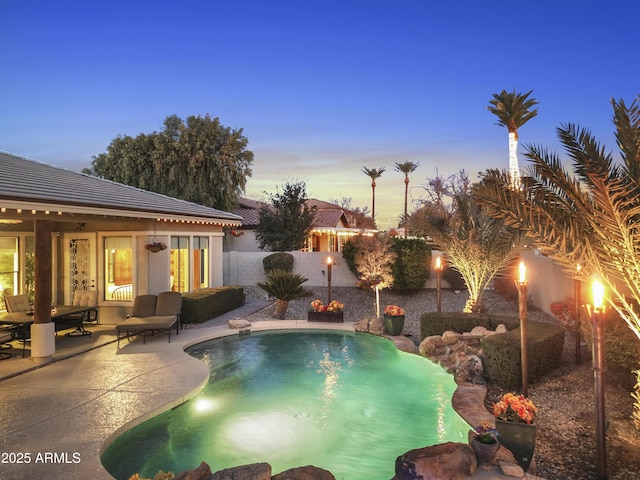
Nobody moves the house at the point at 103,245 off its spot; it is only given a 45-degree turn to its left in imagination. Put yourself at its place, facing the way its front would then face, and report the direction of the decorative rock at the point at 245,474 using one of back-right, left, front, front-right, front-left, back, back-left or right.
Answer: right

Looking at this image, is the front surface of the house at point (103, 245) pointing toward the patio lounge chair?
yes

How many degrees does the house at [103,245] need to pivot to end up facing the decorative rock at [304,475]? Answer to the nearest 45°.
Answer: approximately 45° to its right

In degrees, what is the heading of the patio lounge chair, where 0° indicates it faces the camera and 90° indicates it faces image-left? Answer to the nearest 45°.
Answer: approximately 45°

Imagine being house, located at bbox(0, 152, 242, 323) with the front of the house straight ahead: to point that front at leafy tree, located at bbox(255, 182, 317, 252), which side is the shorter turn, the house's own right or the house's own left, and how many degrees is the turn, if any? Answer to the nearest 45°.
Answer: approximately 90° to the house's own left

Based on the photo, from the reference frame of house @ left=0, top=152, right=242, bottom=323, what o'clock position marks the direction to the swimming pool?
The swimming pool is roughly at 1 o'clock from the house.

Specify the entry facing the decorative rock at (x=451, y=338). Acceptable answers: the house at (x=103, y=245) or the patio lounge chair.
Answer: the house

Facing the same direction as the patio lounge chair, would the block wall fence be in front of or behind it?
behind

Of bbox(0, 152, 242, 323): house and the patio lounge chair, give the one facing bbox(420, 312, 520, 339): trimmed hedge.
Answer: the house

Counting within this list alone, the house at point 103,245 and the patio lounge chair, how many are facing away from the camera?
0

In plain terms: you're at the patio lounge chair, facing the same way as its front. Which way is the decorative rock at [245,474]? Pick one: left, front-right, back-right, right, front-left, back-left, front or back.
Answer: front-left

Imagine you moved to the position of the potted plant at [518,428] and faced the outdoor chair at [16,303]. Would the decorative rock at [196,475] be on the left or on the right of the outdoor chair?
left

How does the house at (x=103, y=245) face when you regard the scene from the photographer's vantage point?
facing the viewer and to the right of the viewer

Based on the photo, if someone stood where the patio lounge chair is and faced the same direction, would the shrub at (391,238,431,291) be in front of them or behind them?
behind

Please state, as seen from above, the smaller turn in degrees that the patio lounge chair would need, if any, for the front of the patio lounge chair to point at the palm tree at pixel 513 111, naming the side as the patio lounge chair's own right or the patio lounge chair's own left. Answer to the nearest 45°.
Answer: approximately 135° to the patio lounge chair's own left

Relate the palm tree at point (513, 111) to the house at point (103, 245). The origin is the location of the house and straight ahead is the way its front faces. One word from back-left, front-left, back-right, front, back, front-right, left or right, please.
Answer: front-left

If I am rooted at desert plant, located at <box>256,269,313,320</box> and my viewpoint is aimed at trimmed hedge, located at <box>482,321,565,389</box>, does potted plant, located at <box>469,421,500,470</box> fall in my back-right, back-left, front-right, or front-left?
front-right

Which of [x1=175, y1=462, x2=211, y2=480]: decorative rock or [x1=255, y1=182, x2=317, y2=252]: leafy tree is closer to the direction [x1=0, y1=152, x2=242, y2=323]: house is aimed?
the decorative rock
